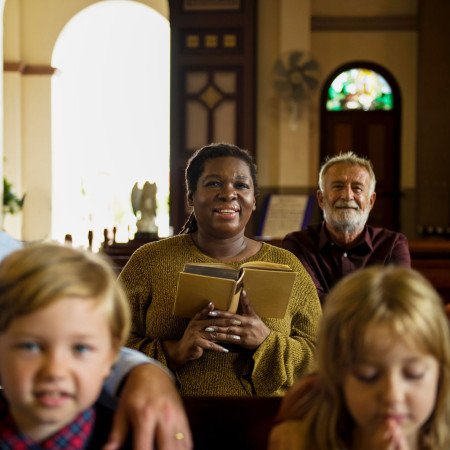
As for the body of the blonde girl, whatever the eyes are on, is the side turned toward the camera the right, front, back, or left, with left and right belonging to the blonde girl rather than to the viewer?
front

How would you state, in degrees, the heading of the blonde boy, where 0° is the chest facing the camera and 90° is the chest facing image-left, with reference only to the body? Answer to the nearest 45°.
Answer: approximately 0°

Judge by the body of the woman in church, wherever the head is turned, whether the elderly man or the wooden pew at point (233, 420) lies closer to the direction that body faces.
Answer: the wooden pew

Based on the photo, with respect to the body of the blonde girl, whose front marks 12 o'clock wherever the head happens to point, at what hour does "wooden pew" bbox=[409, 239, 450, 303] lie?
The wooden pew is roughly at 6 o'clock from the blonde girl.

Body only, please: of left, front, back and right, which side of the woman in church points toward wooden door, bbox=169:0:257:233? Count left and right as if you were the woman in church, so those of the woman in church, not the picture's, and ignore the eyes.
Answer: back

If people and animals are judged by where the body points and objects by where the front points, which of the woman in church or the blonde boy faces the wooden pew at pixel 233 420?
the woman in church

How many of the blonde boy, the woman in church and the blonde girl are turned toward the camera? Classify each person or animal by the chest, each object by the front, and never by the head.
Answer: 3

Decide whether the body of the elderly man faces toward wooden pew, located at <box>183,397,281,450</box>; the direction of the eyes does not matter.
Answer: yes

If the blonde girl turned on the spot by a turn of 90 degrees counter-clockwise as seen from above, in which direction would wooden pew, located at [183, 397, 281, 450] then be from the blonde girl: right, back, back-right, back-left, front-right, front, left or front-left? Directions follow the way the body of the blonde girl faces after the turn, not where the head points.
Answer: back-left

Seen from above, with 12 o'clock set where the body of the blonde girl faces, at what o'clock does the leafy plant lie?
The leafy plant is roughly at 5 o'clock from the blonde girl.
